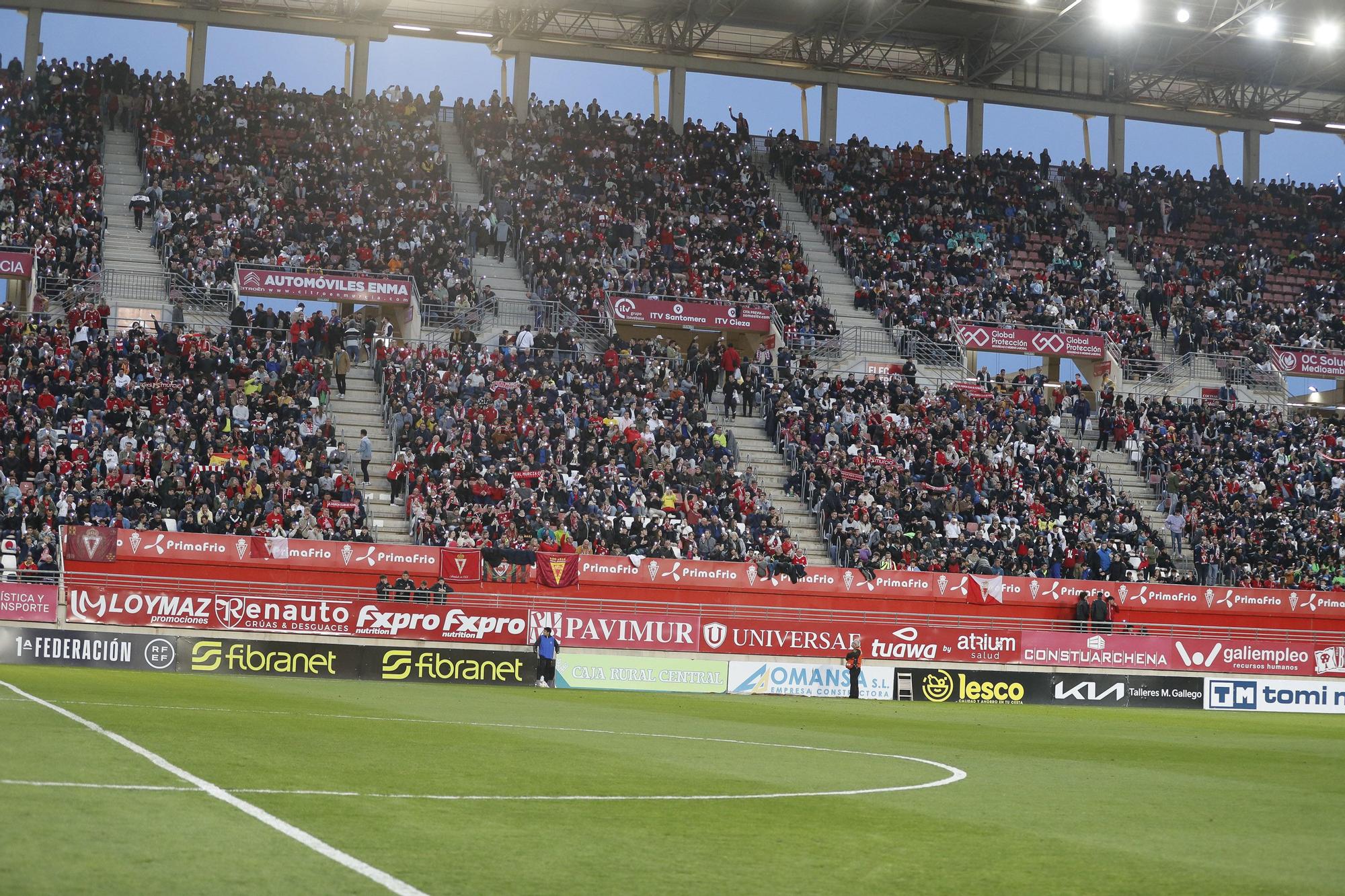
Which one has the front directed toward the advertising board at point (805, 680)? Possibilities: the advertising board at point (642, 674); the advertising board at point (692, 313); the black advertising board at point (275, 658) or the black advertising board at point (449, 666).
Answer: the advertising board at point (692, 313)

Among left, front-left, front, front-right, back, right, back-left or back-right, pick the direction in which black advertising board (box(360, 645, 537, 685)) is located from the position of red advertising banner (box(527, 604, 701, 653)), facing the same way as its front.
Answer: front-right

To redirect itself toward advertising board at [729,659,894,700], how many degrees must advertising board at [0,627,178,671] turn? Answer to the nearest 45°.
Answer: approximately 90° to its left

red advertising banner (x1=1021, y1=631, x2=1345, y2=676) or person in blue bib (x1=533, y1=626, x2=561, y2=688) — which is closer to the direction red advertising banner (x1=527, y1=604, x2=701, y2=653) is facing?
the person in blue bib

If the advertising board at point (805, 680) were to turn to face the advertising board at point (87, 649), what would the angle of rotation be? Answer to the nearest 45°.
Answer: approximately 45° to its right

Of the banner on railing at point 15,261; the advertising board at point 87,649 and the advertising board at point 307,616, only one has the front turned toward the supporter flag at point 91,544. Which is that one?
the banner on railing

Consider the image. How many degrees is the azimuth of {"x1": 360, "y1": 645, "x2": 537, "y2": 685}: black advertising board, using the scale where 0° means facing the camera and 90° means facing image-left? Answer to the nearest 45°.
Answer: approximately 0°

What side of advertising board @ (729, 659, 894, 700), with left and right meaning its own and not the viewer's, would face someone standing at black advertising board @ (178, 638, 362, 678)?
right

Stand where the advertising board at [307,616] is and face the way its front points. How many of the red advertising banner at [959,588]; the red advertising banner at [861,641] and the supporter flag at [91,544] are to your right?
1

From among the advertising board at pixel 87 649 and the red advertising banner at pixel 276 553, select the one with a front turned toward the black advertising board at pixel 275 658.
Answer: the red advertising banner
